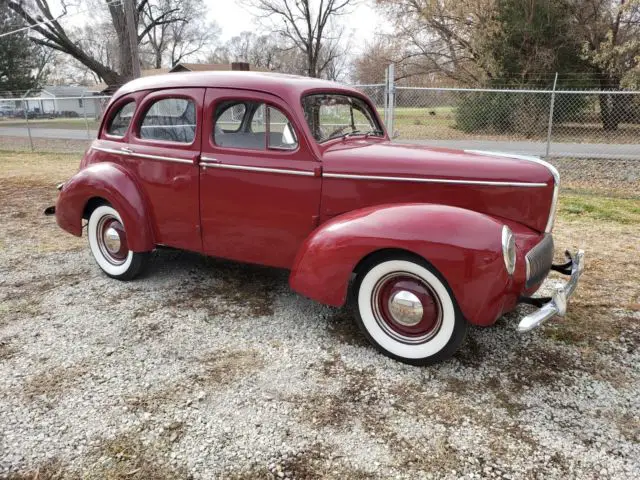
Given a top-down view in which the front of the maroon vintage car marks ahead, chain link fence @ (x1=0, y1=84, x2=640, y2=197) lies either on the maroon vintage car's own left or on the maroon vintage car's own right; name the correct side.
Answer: on the maroon vintage car's own left

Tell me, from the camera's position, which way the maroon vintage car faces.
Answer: facing the viewer and to the right of the viewer

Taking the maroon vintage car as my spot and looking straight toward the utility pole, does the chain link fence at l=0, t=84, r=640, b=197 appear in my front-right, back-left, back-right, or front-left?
front-right

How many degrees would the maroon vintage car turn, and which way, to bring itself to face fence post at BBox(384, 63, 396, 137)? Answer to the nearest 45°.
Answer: approximately 135° to its left
